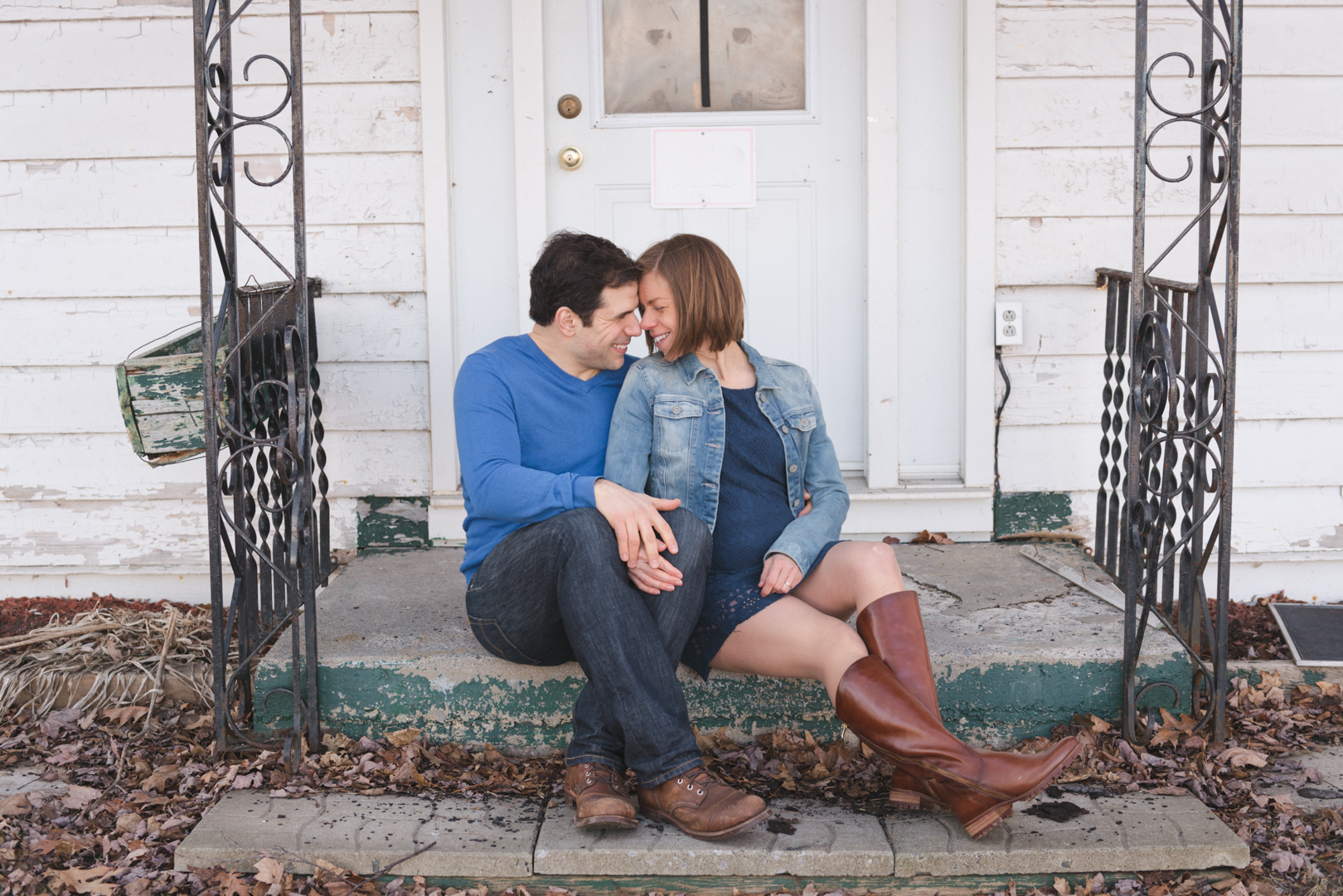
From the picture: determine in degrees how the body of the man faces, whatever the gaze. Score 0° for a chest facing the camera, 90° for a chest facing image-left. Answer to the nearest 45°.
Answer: approximately 315°

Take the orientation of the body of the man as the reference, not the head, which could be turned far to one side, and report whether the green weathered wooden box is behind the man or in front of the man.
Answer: behind

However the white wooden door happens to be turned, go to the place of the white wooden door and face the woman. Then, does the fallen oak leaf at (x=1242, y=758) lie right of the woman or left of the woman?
left

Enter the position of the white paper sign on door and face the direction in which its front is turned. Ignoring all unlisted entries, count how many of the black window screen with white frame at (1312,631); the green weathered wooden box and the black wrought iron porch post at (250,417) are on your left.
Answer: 1

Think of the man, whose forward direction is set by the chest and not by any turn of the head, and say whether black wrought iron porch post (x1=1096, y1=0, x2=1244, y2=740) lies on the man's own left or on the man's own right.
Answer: on the man's own left

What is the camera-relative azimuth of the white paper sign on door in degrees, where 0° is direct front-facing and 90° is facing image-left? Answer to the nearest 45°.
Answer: approximately 0°

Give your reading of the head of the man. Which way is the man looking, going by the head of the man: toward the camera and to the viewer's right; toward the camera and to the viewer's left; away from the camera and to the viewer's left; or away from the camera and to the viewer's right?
toward the camera and to the viewer's right

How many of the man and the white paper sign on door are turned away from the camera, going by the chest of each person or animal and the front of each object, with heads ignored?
0

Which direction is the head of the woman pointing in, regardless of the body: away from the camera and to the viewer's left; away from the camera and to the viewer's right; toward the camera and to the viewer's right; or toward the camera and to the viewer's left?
toward the camera and to the viewer's left

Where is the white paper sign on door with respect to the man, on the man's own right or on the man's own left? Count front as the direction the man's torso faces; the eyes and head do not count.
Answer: on the man's own left
